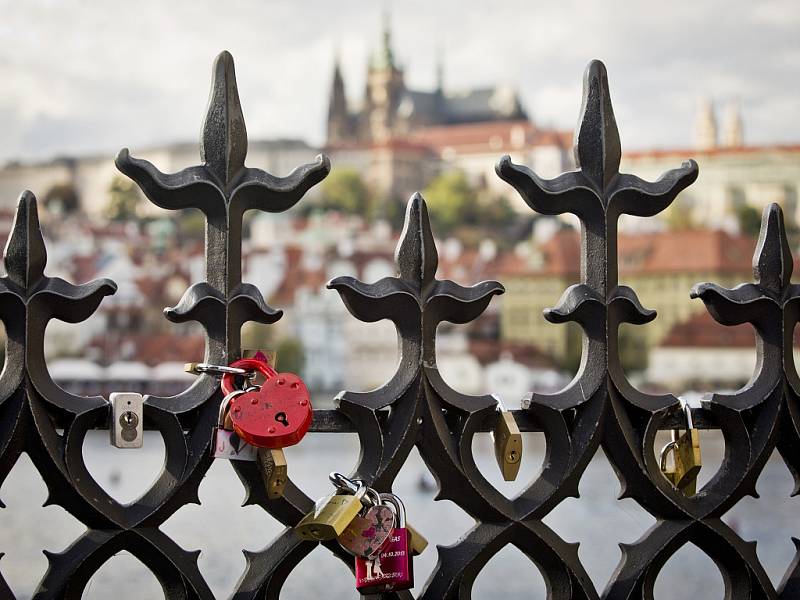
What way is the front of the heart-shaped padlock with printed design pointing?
toward the camera

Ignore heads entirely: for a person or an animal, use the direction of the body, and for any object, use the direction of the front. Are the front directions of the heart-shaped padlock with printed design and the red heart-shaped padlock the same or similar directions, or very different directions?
same or similar directions

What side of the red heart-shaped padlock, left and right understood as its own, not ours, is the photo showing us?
front

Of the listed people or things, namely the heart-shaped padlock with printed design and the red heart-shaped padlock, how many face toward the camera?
2
